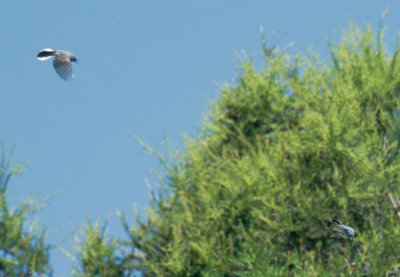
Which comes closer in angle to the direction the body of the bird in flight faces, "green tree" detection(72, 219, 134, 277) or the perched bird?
the perched bird

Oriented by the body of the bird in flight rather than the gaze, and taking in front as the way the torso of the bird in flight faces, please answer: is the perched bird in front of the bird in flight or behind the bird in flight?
in front

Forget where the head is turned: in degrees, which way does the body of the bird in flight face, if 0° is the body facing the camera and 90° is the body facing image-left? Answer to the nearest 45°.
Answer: approximately 270°
